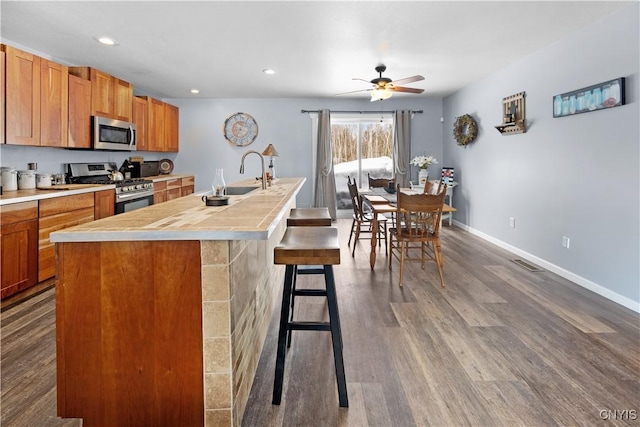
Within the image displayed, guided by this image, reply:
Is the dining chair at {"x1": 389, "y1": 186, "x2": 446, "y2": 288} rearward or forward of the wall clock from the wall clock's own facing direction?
forward

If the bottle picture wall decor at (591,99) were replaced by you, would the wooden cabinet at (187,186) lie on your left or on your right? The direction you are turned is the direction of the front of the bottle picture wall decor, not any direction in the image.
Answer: on your right

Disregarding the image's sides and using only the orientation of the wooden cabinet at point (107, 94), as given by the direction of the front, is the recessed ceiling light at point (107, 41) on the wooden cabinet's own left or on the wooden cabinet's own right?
on the wooden cabinet's own right

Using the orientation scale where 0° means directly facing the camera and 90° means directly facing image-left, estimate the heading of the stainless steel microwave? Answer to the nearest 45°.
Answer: approximately 315°

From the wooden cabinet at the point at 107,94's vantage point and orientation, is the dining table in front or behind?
in front

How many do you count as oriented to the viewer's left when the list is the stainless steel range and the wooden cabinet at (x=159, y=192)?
0

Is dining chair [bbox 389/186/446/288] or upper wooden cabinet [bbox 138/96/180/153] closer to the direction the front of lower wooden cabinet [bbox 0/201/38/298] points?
the dining chair
